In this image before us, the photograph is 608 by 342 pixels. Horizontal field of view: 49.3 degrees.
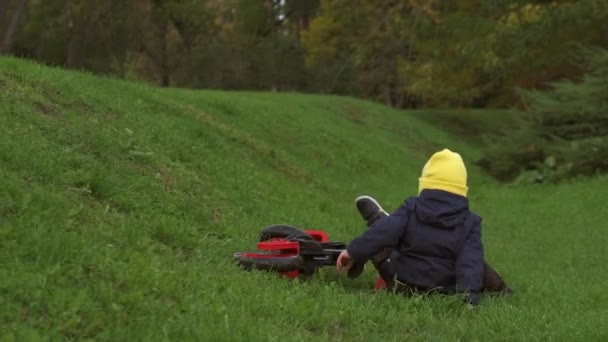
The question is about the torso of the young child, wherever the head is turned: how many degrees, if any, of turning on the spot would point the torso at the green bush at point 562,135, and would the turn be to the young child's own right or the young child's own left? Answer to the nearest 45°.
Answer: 0° — they already face it

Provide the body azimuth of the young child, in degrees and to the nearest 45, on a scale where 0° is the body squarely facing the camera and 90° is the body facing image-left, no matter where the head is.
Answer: approximately 180°
